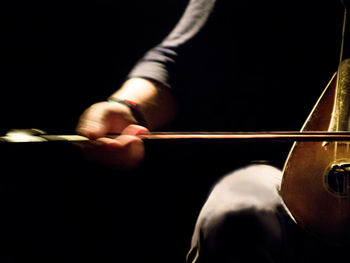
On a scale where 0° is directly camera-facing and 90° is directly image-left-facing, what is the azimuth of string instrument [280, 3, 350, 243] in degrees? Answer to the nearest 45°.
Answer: approximately 0°
